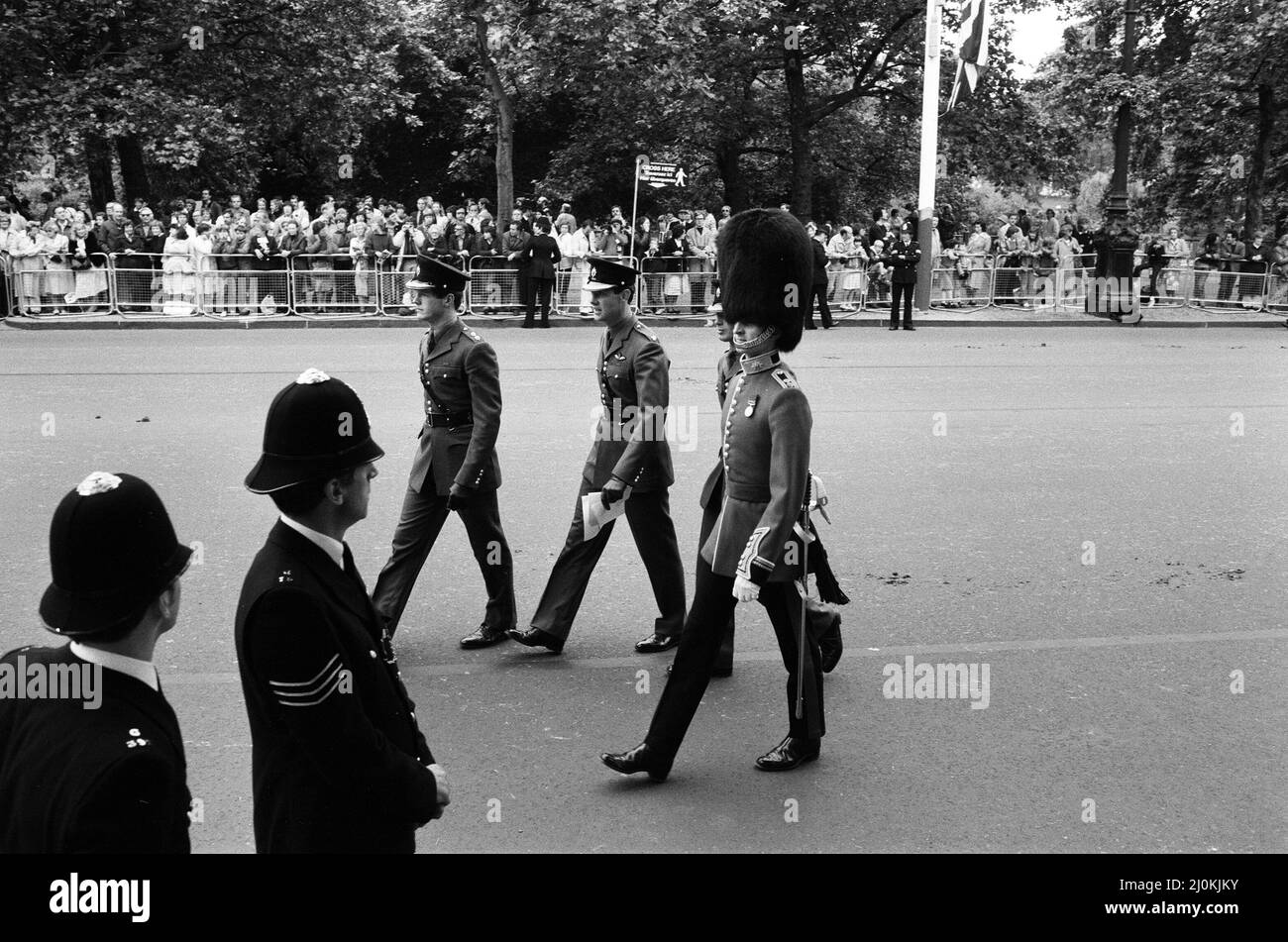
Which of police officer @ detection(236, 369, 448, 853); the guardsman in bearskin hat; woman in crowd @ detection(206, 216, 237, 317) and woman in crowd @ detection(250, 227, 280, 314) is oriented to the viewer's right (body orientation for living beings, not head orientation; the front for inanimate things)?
the police officer

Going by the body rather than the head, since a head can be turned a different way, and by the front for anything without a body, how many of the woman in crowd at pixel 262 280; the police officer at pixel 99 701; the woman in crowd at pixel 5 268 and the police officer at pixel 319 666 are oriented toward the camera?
2

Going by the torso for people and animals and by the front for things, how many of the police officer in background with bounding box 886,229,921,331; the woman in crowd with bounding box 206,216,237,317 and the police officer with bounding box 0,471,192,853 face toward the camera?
2

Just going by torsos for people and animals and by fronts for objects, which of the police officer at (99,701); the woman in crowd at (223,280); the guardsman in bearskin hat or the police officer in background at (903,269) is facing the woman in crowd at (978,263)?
the police officer

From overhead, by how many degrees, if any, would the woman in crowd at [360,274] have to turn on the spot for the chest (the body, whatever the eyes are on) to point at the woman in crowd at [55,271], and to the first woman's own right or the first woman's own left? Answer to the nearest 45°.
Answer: approximately 90° to the first woman's own right

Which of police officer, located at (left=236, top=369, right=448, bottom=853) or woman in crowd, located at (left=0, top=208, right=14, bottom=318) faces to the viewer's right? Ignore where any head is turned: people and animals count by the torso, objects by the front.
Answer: the police officer

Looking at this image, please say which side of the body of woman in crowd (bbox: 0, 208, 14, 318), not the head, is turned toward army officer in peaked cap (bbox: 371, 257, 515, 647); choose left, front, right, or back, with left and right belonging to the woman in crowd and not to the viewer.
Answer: front

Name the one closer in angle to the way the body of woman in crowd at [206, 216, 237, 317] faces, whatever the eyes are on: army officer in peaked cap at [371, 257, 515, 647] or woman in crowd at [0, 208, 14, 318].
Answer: the army officer in peaked cap

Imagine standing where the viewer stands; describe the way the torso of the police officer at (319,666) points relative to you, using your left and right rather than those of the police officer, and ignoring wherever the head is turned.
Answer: facing to the right of the viewer

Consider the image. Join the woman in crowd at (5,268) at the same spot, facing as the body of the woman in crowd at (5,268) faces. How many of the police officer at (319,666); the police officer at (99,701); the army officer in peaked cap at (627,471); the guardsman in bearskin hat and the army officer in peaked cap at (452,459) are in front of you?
5

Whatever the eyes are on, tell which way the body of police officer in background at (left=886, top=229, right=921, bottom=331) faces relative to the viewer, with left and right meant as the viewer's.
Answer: facing the viewer

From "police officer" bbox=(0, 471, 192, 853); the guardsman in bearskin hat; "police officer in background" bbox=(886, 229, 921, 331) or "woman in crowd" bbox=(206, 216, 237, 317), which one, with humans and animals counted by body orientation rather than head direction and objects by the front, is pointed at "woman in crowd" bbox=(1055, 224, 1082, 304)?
the police officer

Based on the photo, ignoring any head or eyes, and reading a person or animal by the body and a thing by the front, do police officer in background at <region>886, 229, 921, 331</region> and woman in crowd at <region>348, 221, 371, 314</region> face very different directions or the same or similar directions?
same or similar directions

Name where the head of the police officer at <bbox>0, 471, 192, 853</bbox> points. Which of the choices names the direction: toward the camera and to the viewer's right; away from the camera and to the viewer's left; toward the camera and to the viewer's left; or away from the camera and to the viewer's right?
away from the camera and to the viewer's right

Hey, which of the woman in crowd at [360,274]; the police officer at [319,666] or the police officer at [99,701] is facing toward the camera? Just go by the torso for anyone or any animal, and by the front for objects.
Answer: the woman in crowd

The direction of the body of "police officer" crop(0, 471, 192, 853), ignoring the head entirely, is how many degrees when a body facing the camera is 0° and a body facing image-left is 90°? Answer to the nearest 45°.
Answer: approximately 225°

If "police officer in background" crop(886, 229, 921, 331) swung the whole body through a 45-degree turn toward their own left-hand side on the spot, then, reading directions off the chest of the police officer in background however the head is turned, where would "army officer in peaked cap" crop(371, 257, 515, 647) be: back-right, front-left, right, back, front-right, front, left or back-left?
front-right

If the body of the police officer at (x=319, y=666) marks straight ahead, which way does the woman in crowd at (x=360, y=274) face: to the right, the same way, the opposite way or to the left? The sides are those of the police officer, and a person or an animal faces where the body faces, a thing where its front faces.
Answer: to the right

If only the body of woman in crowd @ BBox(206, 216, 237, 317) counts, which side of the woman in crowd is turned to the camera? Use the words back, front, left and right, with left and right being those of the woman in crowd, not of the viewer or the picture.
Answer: front

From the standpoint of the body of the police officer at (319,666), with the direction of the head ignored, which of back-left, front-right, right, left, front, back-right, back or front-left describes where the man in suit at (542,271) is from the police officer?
left

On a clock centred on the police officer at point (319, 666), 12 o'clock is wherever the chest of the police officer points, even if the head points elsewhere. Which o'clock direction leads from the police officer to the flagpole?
The flagpole is roughly at 10 o'clock from the police officer.
